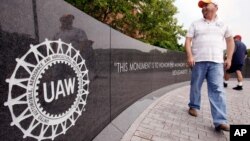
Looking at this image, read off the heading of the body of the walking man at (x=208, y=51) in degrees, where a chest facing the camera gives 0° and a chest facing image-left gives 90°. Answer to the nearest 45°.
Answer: approximately 0°
